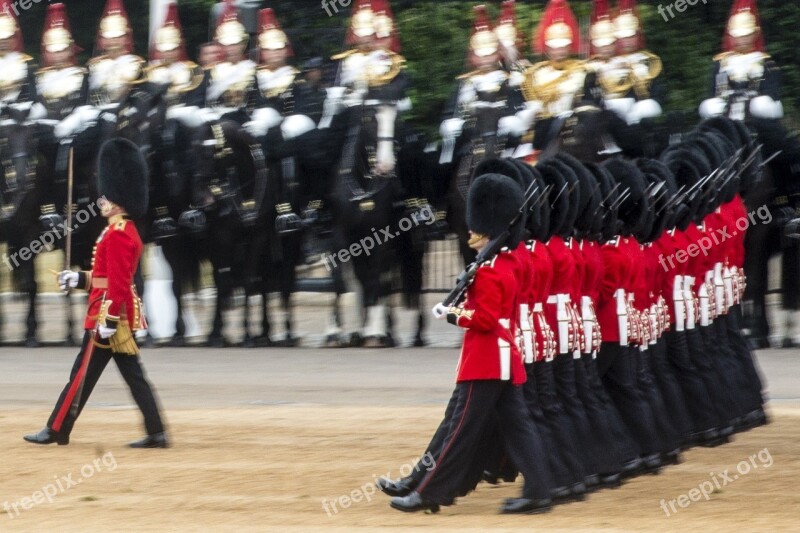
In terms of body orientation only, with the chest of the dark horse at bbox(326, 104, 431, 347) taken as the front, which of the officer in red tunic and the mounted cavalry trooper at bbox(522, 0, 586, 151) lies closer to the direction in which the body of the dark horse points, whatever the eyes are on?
the officer in red tunic

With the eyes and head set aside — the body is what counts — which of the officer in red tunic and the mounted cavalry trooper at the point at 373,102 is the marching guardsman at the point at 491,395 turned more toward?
the officer in red tunic

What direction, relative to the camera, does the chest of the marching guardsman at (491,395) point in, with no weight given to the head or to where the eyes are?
to the viewer's left

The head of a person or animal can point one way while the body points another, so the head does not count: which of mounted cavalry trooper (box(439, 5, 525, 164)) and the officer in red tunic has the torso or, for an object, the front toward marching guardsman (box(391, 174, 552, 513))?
the mounted cavalry trooper

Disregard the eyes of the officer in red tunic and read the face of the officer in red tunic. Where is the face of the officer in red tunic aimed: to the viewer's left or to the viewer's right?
to the viewer's left

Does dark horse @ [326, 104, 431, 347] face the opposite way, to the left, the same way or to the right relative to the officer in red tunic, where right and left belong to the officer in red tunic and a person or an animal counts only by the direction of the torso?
to the left

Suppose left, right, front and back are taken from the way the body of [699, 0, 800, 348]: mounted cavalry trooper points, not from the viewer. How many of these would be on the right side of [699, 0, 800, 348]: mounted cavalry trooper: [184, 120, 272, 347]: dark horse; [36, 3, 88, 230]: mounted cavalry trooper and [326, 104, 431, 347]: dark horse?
3

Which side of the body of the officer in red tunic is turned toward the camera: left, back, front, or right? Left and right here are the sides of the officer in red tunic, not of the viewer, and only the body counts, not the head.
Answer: left

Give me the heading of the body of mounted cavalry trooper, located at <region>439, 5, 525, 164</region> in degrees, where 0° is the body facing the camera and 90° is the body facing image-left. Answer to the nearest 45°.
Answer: approximately 0°

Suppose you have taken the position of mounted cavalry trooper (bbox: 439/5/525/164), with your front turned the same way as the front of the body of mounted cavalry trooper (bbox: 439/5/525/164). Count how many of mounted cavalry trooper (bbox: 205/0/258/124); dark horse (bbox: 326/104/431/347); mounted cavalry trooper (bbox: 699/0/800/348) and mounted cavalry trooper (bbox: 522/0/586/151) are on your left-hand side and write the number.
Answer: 2

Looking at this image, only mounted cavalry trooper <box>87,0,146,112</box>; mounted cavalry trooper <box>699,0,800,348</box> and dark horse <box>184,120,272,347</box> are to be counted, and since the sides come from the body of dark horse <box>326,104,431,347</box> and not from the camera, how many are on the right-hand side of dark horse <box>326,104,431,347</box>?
2

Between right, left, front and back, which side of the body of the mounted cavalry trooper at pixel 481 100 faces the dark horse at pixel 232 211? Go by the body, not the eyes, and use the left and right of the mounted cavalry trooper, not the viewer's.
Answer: right
